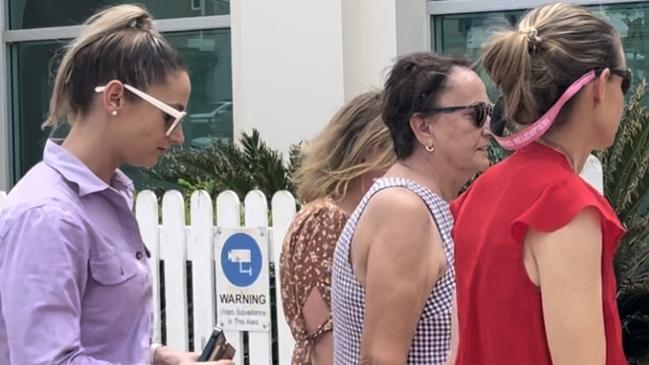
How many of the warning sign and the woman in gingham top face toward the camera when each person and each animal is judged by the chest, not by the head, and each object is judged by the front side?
1

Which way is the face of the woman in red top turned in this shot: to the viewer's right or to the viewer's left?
to the viewer's right

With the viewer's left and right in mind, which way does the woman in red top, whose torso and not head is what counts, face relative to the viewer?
facing away from the viewer and to the right of the viewer

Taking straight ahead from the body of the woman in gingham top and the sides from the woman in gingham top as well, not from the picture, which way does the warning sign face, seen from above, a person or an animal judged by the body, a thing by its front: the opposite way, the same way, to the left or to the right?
to the right

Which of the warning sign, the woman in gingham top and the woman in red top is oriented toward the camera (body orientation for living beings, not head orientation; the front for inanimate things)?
the warning sign

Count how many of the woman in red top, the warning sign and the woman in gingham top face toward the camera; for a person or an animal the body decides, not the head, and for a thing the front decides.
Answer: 1

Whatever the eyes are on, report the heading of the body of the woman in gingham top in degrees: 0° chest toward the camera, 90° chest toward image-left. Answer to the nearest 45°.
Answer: approximately 270°

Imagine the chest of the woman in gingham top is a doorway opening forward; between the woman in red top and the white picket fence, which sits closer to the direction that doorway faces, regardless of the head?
the woman in red top

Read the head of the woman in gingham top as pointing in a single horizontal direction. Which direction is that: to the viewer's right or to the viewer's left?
to the viewer's right

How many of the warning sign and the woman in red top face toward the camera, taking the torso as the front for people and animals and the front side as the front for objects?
1

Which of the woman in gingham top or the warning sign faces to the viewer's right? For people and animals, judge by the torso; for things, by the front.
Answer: the woman in gingham top

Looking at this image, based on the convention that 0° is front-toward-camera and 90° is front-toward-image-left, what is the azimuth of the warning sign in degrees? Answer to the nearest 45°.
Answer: approximately 0°

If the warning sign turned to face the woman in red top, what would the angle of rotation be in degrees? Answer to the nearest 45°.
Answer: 0° — it already faces them
